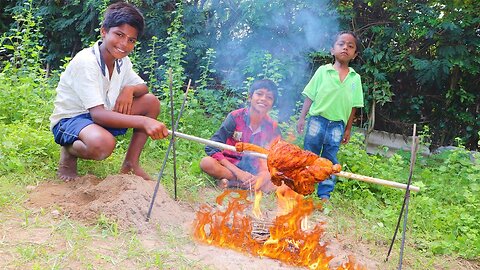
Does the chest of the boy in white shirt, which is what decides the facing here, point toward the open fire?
yes

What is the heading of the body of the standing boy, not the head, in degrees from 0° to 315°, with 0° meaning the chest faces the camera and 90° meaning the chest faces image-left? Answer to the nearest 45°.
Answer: approximately 0°

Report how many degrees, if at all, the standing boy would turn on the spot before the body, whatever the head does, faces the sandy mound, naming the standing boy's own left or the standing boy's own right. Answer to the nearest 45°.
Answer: approximately 45° to the standing boy's own right

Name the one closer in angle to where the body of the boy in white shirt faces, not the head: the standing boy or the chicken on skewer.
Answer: the chicken on skewer

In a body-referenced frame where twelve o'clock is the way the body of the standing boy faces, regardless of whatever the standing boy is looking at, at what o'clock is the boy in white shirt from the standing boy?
The boy in white shirt is roughly at 2 o'clock from the standing boy.

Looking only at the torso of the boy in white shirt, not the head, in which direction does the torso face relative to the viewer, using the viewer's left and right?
facing the viewer and to the right of the viewer

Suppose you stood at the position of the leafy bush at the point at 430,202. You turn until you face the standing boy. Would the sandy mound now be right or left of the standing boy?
left

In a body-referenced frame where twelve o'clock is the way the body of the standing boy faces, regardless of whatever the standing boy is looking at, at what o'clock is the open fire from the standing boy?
The open fire is roughly at 12 o'clock from the standing boy.

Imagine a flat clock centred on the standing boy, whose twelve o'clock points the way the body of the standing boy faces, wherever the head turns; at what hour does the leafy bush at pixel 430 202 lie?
The leafy bush is roughly at 9 o'clock from the standing boy.

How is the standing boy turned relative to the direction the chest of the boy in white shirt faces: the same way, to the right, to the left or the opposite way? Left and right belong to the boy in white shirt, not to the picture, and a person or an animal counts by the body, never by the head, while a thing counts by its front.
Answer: to the right

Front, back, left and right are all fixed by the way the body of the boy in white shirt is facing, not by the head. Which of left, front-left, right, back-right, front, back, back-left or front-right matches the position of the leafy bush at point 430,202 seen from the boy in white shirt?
front-left

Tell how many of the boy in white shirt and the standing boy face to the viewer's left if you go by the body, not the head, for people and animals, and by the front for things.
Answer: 0
